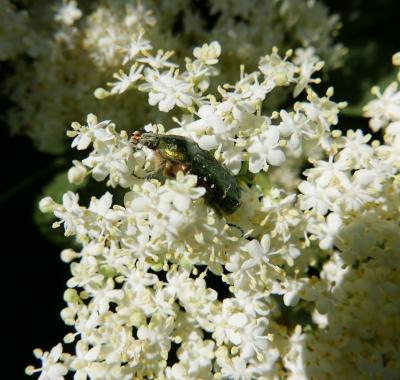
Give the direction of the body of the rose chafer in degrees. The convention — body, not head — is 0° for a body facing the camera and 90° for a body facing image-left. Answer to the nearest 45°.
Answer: approximately 90°
